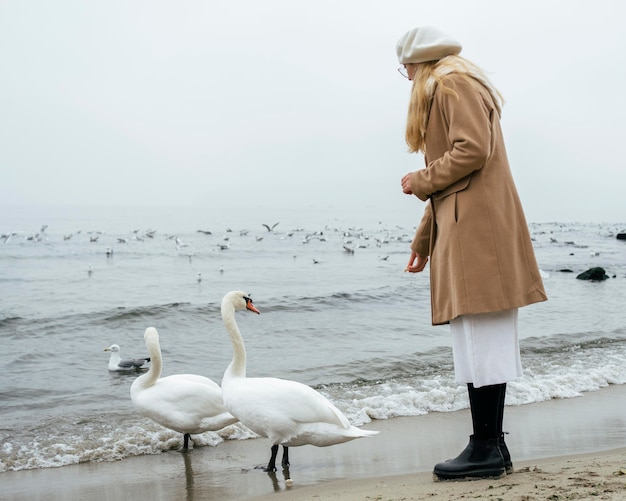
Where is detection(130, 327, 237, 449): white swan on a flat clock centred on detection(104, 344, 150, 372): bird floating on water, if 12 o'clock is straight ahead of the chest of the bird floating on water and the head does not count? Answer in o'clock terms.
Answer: The white swan is roughly at 9 o'clock from the bird floating on water.

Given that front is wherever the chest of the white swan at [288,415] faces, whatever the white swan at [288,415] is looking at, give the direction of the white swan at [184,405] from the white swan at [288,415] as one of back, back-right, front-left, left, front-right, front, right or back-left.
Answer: front-right

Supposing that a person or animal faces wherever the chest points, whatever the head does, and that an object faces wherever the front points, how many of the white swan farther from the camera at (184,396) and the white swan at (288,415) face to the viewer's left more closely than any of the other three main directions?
2

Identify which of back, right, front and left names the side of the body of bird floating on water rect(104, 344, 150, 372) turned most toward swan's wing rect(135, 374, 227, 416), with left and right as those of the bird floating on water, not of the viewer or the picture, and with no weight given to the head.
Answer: left

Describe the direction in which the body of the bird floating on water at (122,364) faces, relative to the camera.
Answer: to the viewer's left

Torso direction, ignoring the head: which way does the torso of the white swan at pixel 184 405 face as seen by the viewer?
to the viewer's left

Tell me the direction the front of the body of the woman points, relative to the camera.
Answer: to the viewer's left

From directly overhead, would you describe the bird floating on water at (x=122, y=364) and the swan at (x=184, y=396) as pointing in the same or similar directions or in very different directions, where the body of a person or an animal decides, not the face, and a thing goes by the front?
same or similar directions

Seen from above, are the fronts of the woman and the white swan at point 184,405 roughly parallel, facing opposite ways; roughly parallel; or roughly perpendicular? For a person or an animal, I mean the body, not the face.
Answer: roughly parallel

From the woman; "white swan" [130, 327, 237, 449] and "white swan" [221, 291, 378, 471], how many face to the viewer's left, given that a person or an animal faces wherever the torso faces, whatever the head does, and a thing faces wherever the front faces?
3

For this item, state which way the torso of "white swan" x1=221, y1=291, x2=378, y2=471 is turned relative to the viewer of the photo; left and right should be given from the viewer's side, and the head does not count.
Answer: facing to the left of the viewer

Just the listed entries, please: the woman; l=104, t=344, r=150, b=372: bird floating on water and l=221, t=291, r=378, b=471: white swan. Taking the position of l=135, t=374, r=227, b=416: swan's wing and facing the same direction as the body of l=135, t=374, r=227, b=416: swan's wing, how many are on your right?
1

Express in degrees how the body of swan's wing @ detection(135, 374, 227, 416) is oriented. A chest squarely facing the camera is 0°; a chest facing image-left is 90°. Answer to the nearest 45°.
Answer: approximately 90°
